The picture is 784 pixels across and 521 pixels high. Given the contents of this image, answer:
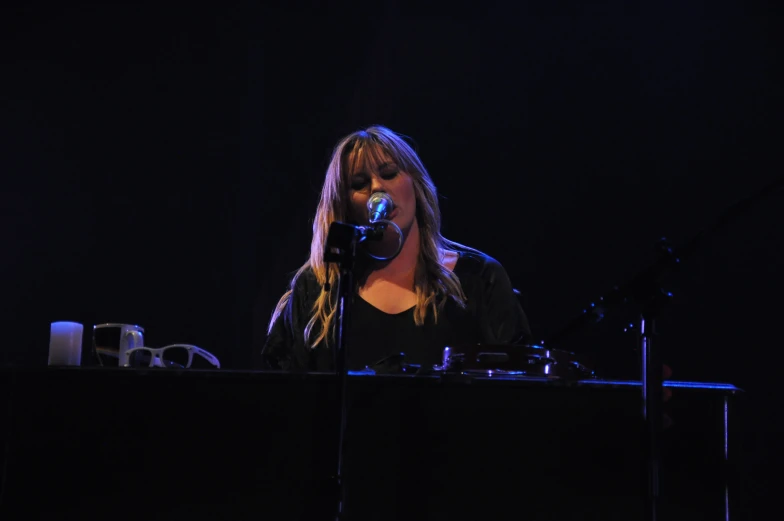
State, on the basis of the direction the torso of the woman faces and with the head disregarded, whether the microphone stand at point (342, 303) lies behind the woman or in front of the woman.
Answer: in front

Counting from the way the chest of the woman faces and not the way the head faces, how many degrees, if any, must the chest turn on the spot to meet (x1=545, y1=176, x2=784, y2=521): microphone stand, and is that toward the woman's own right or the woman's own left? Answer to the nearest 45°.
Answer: approximately 45° to the woman's own left

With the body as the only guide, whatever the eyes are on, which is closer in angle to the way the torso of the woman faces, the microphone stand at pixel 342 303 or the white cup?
the microphone stand

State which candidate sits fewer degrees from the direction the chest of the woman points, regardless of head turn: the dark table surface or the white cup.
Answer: the dark table surface

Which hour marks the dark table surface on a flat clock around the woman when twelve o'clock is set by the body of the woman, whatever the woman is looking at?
The dark table surface is roughly at 12 o'clock from the woman.

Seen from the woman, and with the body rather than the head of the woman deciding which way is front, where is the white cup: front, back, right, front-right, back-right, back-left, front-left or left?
front-right

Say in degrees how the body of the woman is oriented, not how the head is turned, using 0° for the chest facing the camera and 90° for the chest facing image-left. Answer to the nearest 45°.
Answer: approximately 0°
